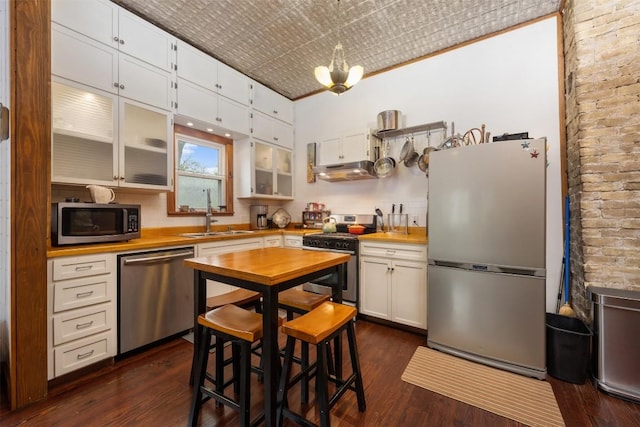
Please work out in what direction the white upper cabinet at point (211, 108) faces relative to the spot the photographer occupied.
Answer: facing the viewer and to the right of the viewer

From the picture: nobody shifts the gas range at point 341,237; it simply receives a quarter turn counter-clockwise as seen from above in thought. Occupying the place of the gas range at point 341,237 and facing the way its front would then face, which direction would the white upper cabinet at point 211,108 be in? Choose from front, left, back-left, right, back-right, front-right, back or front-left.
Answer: back-right

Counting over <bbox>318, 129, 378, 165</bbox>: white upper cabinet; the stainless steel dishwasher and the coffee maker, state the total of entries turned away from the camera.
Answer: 0

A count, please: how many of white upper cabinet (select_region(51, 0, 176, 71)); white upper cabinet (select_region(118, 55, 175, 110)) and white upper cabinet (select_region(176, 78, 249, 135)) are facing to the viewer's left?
0

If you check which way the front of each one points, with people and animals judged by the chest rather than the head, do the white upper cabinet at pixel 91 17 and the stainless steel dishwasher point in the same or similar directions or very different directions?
same or similar directions

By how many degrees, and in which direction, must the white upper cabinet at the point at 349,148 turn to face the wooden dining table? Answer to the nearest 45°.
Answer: approximately 45° to its left

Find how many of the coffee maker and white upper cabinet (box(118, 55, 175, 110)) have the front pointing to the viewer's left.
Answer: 0

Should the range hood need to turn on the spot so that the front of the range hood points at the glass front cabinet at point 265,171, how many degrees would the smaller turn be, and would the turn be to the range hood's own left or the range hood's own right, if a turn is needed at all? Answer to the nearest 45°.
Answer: approximately 45° to the range hood's own right

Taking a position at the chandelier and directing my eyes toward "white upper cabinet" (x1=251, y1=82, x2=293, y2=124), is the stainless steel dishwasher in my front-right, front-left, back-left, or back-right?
front-left

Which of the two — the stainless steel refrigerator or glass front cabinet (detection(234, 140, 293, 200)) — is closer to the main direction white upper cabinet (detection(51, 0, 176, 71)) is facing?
the stainless steel refrigerator

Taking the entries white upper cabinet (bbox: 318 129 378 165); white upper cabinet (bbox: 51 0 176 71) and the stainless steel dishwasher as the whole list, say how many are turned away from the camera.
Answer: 0

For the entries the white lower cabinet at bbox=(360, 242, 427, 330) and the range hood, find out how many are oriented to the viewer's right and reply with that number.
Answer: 0
